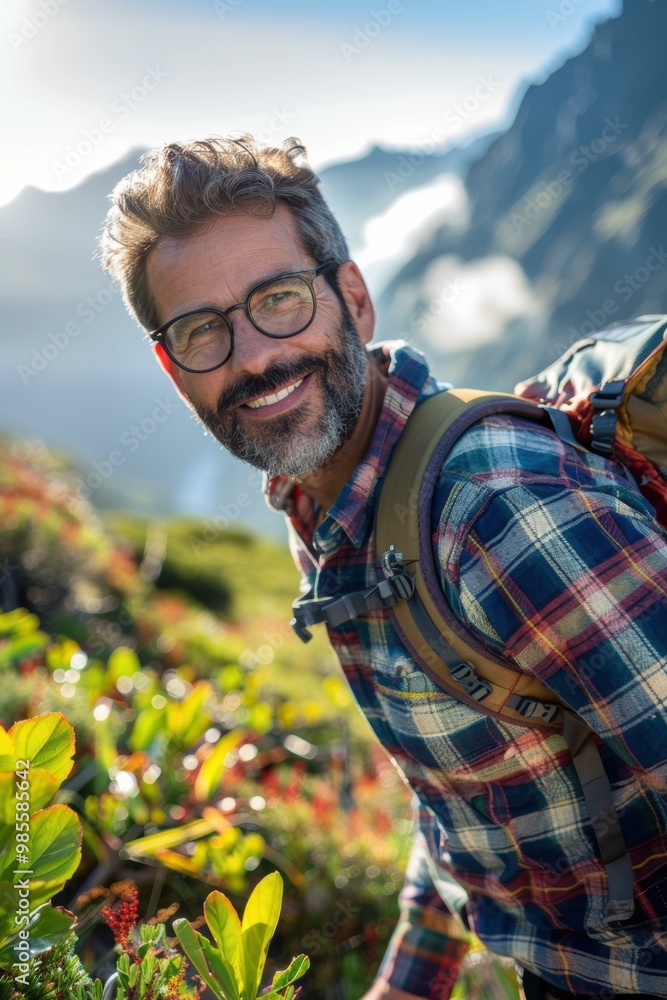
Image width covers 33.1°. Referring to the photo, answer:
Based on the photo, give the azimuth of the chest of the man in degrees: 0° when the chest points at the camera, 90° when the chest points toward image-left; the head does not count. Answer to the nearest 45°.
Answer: approximately 45°

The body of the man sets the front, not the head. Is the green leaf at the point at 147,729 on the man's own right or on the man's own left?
on the man's own right

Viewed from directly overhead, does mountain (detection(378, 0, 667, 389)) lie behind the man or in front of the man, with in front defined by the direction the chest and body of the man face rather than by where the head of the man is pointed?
behind
